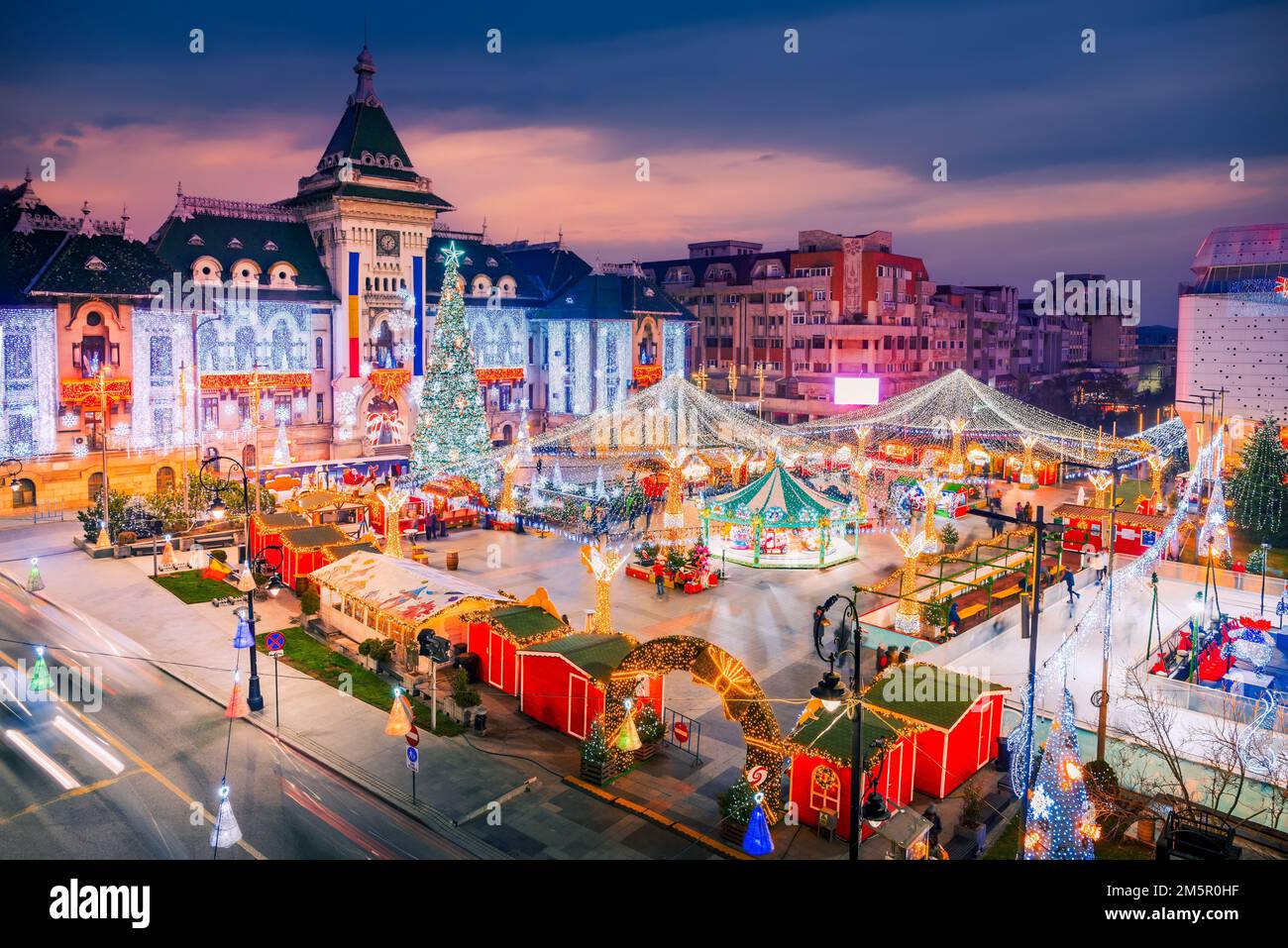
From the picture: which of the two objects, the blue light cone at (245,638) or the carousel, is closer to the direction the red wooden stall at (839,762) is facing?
the blue light cone

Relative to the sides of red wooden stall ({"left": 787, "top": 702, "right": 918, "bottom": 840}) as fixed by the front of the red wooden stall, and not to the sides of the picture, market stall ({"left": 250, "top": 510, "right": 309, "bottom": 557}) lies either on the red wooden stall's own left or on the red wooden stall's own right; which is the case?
on the red wooden stall's own right

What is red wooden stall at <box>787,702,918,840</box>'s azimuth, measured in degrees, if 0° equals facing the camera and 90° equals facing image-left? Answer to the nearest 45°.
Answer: approximately 45°

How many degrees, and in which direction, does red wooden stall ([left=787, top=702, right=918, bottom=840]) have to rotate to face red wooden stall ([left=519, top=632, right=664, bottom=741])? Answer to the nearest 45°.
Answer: approximately 90° to its right

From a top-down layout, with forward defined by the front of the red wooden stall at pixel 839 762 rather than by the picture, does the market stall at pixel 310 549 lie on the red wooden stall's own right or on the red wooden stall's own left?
on the red wooden stall's own right
